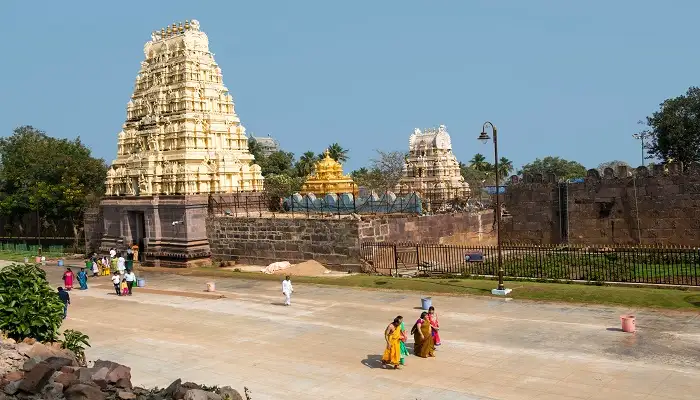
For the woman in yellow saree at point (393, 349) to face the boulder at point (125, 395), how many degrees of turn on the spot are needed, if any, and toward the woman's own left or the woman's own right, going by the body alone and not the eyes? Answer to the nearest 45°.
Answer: approximately 90° to the woman's own right

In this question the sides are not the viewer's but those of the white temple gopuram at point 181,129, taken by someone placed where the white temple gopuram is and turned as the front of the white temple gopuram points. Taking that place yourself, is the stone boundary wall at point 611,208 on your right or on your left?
on your left

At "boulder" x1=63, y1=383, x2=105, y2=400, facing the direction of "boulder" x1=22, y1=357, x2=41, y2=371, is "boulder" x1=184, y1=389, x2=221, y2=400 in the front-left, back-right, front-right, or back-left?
back-right

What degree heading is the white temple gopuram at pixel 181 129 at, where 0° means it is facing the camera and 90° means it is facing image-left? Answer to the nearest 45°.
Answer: approximately 45°

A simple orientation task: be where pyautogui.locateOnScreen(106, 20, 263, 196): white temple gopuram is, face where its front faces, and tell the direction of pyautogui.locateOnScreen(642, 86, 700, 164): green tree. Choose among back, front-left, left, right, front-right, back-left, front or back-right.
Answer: back-left

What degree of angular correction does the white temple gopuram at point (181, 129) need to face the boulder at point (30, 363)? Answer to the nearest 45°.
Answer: approximately 45° to its left
